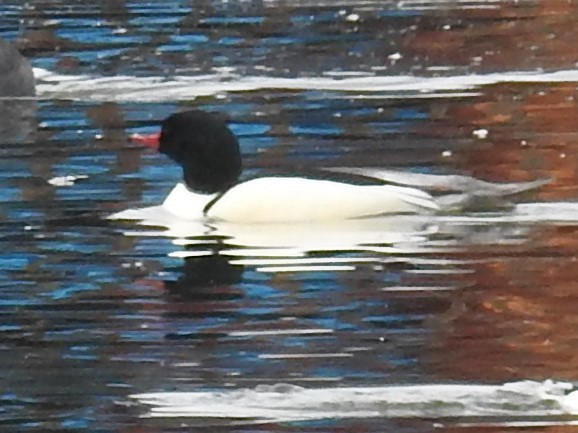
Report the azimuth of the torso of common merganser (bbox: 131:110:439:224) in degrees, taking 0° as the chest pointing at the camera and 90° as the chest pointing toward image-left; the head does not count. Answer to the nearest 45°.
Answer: approximately 90°

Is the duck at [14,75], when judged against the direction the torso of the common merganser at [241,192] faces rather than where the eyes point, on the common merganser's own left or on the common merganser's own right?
on the common merganser's own right
